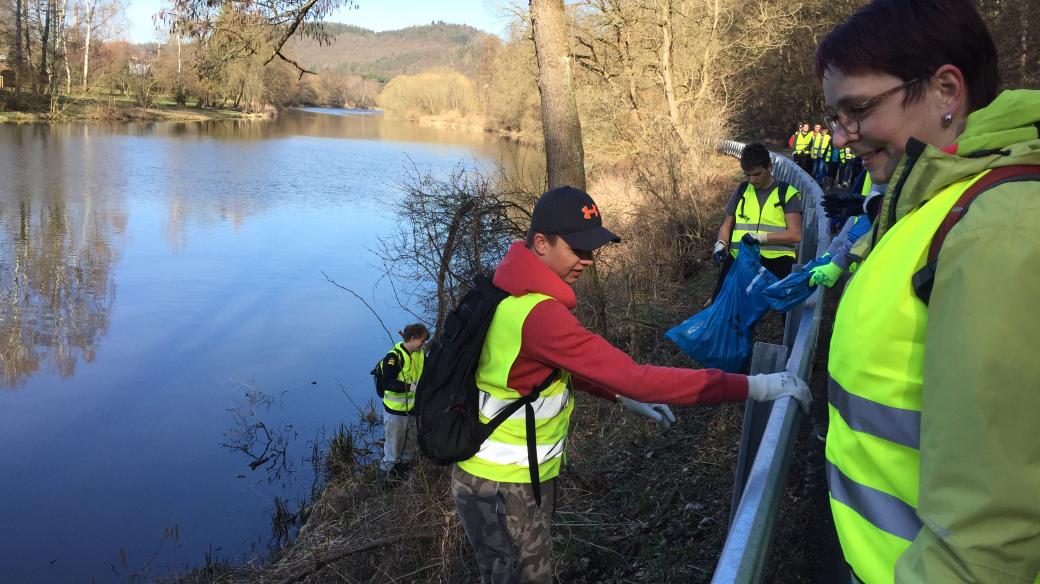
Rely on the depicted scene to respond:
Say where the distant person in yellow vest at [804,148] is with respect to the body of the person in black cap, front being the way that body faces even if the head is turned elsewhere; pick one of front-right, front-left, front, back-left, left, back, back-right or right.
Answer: left

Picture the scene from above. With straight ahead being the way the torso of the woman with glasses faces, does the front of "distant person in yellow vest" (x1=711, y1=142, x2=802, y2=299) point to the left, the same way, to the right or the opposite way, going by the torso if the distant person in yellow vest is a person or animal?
to the left

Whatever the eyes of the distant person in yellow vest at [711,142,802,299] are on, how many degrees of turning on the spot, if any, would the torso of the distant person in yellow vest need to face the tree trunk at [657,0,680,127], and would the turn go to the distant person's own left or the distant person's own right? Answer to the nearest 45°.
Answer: approximately 180°

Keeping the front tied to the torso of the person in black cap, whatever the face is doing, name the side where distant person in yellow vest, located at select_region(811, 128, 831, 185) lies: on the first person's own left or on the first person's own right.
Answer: on the first person's own left

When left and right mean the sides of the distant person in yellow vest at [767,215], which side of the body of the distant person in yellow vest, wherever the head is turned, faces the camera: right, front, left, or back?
front

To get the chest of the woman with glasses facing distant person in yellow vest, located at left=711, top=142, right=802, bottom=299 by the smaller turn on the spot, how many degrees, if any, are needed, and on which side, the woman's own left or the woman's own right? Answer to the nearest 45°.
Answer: approximately 90° to the woman's own right

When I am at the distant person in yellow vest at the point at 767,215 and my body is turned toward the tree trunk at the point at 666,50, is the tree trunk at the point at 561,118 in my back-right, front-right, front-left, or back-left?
front-left

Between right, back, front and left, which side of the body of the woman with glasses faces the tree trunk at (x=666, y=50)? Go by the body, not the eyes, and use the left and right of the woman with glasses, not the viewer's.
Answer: right

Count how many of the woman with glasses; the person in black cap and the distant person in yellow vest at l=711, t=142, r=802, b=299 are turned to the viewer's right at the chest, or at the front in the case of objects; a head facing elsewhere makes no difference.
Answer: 1

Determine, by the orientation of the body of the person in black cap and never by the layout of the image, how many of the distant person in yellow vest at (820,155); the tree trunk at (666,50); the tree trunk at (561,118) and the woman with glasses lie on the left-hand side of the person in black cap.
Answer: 3

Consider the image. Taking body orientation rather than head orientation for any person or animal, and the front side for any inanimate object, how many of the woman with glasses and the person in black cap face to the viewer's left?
1

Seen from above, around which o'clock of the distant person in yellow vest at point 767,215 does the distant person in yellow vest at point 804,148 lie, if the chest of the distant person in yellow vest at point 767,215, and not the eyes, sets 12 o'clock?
the distant person in yellow vest at point 804,148 is roughly at 6 o'clock from the distant person in yellow vest at point 767,215.

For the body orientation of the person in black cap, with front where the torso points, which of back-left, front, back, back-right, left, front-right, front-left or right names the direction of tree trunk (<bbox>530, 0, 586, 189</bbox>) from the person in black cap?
left

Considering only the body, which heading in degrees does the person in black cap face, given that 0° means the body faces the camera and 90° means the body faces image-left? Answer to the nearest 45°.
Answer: approximately 270°

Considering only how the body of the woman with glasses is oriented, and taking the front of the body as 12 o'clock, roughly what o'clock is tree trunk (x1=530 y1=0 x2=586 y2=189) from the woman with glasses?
The tree trunk is roughly at 2 o'clock from the woman with glasses.

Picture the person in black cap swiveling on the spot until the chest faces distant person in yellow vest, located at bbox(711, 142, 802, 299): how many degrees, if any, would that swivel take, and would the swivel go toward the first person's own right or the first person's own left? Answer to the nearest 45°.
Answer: approximately 90° to the first person's own left

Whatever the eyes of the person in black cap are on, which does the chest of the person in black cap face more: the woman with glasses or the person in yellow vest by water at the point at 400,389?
the woman with glasses

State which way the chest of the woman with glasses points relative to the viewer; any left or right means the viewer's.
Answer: facing to the left of the viewer
